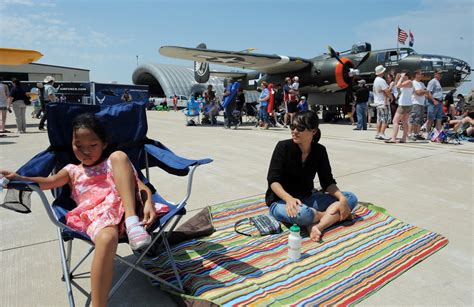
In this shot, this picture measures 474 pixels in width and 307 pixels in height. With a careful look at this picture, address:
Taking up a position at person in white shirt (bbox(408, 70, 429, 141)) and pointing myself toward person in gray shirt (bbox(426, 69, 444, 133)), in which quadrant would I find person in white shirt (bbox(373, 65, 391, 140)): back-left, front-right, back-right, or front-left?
back-left

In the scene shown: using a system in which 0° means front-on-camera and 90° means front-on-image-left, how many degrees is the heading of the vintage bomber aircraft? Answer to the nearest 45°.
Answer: approximately 315°

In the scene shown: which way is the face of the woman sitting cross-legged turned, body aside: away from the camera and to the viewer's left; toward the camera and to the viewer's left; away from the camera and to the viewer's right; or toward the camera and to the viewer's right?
toward the camera and to the viewer's left

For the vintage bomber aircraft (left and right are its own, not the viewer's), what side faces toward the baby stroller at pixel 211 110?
right

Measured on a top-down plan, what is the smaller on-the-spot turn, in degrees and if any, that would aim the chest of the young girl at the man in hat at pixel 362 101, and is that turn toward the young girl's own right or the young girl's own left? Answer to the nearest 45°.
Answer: approximately 135° to the young girl's own left

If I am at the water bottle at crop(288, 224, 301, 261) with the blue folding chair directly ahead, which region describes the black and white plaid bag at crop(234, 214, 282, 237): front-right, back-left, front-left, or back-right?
front-right

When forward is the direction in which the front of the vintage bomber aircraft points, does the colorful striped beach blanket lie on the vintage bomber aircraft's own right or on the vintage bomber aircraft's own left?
on the vintage bomber aircraft's own right

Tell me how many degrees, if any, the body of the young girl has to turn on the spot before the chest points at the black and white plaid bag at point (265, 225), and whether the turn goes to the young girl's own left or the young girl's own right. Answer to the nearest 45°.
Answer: approximately 90° to the young girl's own left

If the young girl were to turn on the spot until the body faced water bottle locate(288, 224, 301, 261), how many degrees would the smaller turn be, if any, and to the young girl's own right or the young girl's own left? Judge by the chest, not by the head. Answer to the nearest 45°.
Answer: approximately 90° to the young girl's own left

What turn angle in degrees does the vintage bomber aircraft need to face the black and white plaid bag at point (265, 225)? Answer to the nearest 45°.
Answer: approximately 45° to its right

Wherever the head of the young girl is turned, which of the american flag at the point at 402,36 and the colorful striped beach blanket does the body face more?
the colorful striped beach blanket

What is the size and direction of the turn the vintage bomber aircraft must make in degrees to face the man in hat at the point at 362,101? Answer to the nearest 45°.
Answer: approximately 45° to its right

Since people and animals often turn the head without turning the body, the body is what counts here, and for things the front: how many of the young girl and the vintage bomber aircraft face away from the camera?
0

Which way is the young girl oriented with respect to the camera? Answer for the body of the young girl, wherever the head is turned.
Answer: toward the camera

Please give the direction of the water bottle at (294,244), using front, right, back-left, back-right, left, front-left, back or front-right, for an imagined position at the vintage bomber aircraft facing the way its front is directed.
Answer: front-right
